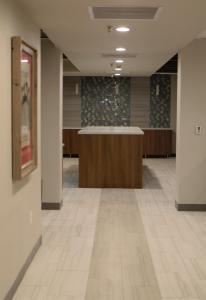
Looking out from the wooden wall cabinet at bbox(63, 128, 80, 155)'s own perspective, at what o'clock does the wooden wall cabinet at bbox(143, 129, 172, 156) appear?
the wooden wall cabinet at bbox(143, 129, 172, 156) is roughly at 9 o'clock from the wooden wall cabinet at bbox(63, 128, 80, 155).

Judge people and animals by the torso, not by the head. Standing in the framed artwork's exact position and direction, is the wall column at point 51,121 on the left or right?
on its left

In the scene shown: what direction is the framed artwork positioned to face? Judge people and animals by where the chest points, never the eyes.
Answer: to the viewer's right

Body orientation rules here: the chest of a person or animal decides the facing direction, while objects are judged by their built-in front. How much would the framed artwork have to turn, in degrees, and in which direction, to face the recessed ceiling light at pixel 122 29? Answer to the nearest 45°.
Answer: approximately 45° to its left

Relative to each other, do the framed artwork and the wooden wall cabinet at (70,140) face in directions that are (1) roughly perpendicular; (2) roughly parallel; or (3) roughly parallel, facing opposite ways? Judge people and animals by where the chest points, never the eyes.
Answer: roughly perpendicular

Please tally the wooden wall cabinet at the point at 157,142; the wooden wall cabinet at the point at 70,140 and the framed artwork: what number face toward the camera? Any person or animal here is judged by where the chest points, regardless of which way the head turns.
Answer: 2

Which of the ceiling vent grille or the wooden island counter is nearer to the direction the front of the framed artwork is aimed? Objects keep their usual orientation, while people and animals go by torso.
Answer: the ceiling vent grille

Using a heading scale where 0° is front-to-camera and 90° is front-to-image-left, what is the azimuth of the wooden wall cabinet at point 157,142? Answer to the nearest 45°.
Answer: approximately 0°
